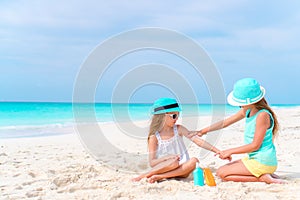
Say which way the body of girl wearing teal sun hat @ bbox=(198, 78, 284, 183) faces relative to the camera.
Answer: to the viewer's left

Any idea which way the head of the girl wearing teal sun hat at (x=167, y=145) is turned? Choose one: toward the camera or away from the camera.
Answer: toward the camera

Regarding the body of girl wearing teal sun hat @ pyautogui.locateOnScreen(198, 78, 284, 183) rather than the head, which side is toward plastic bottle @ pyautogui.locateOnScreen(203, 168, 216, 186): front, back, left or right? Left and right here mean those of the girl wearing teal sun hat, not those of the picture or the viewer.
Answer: front

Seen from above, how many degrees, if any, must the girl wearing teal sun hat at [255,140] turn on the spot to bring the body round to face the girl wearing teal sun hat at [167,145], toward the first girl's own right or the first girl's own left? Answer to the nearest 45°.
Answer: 0° — they already face them

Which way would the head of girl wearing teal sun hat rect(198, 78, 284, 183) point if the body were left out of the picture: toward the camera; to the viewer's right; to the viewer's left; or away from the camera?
to the viewer's left

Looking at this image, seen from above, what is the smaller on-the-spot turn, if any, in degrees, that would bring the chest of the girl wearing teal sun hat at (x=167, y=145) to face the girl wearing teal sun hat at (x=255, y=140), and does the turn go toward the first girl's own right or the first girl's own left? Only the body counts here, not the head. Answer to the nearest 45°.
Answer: approximately 45° to the first girl's own left

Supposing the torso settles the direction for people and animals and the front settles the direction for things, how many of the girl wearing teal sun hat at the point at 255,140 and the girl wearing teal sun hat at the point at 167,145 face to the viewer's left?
1

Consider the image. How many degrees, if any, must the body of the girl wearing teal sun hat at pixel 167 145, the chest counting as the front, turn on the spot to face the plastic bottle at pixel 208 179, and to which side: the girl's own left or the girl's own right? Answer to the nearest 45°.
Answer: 0° — they already face it

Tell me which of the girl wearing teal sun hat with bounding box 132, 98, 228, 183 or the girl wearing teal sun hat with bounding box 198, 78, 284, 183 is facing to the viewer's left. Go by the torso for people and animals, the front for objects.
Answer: the girl wearing teal sun hat with bounding box 198, 78, 284, 183
